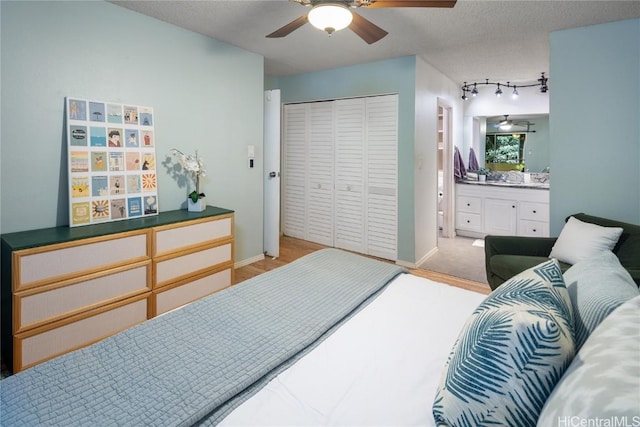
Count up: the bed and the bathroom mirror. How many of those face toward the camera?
1

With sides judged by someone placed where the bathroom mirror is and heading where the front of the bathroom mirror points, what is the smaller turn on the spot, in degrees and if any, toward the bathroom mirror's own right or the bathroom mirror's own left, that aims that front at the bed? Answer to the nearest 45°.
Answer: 0° — it already faces it

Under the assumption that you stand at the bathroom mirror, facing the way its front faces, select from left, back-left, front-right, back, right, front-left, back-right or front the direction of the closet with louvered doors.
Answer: front-right

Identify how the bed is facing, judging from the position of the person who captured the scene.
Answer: facing away from the viewer and to the left of the viewer

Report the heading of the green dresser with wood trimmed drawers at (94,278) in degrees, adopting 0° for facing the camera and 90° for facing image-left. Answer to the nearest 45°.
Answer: approximately 315°

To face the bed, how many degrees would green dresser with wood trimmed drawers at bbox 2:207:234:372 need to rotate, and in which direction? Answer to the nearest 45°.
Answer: approximately 45° to its right
